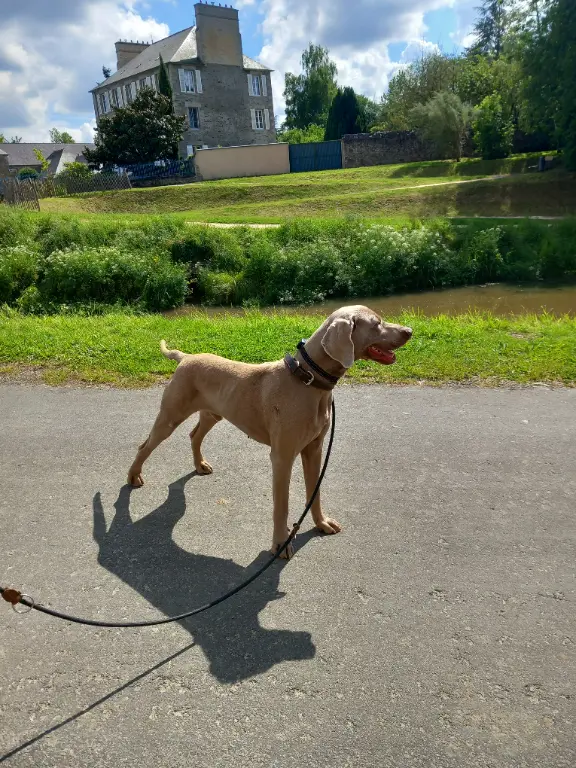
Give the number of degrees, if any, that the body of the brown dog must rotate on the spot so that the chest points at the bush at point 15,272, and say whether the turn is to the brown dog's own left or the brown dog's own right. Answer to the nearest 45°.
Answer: approximately 180°

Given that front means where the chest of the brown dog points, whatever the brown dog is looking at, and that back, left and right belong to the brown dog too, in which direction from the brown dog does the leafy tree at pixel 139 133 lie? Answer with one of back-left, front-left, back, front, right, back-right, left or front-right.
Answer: back-left

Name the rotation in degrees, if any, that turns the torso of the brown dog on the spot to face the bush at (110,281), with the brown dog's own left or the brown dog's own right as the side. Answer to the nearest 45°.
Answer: approximately 135° to the brown dog's own left

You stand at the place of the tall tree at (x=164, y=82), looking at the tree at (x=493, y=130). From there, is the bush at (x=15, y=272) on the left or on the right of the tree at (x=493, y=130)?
right

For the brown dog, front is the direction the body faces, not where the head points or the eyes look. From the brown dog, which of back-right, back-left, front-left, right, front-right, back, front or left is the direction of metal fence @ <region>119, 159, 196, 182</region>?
back-left

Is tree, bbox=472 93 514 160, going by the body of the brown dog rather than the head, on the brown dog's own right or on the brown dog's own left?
on the brown dog's own left

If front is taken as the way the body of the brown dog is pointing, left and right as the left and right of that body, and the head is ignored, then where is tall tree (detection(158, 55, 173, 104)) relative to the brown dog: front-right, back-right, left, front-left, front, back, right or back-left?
back-left

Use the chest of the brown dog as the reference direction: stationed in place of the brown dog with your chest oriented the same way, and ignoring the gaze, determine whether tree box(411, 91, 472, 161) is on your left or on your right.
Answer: on your left
